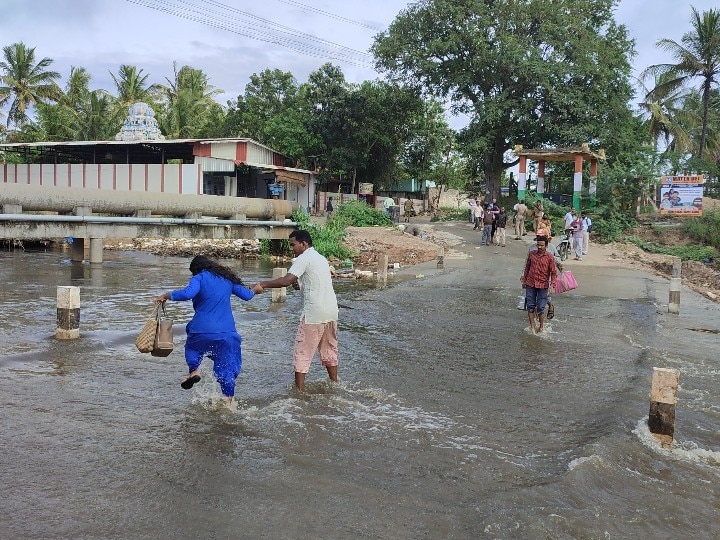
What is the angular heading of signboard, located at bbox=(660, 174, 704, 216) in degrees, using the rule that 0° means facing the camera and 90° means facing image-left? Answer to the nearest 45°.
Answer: approximately 0°

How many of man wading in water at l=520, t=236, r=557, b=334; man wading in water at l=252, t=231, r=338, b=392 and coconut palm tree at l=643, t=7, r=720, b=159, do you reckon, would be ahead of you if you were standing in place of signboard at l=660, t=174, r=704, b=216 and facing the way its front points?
2

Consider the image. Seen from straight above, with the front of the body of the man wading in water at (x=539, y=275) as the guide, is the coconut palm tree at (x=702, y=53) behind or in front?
behind

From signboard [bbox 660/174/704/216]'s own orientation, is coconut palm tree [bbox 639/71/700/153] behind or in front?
behind

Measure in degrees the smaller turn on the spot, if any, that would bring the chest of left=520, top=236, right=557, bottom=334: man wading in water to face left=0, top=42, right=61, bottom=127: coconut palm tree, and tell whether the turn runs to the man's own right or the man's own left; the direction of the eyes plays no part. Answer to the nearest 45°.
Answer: approximately 135° to the man's own right

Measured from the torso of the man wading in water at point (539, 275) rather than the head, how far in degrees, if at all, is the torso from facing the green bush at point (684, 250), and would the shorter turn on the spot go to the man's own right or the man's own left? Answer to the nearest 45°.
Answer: approximately 180°

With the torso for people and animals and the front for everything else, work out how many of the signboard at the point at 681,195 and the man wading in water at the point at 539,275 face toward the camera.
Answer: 2

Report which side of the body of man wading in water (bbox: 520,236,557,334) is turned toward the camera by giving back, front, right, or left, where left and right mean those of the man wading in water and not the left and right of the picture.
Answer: front

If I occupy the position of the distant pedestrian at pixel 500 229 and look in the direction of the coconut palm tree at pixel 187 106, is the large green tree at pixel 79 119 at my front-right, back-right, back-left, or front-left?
front-left

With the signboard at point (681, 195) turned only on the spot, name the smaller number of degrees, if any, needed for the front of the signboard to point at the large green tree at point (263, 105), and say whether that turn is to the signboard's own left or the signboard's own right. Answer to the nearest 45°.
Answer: approximately 90° to the signboard's own right

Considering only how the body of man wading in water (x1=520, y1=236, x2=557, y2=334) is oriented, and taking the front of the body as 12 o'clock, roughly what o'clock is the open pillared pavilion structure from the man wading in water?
The open pillared pavilion structure is roughly at 6 o'clock from the man wading in water.

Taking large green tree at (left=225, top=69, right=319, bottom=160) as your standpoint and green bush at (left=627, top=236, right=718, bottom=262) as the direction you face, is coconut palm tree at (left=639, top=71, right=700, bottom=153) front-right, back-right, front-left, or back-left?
front-left

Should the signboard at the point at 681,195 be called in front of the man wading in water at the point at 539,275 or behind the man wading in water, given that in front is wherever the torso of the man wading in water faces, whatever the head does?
behind

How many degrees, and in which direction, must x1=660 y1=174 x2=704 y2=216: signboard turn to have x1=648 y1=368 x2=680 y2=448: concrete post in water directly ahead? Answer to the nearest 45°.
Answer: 0° — it already faces it

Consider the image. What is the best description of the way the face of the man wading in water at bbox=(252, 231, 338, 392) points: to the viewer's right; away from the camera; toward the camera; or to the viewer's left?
to the viewer's left

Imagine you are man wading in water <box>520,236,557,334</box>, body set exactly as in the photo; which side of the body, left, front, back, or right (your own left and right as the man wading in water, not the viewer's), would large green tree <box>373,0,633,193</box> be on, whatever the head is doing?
back

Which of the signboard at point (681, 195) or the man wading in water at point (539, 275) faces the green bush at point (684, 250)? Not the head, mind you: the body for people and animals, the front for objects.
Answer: the signboard

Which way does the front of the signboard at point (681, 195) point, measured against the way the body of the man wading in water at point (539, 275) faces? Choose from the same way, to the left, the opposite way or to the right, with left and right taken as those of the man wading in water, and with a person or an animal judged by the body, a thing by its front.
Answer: the same way
